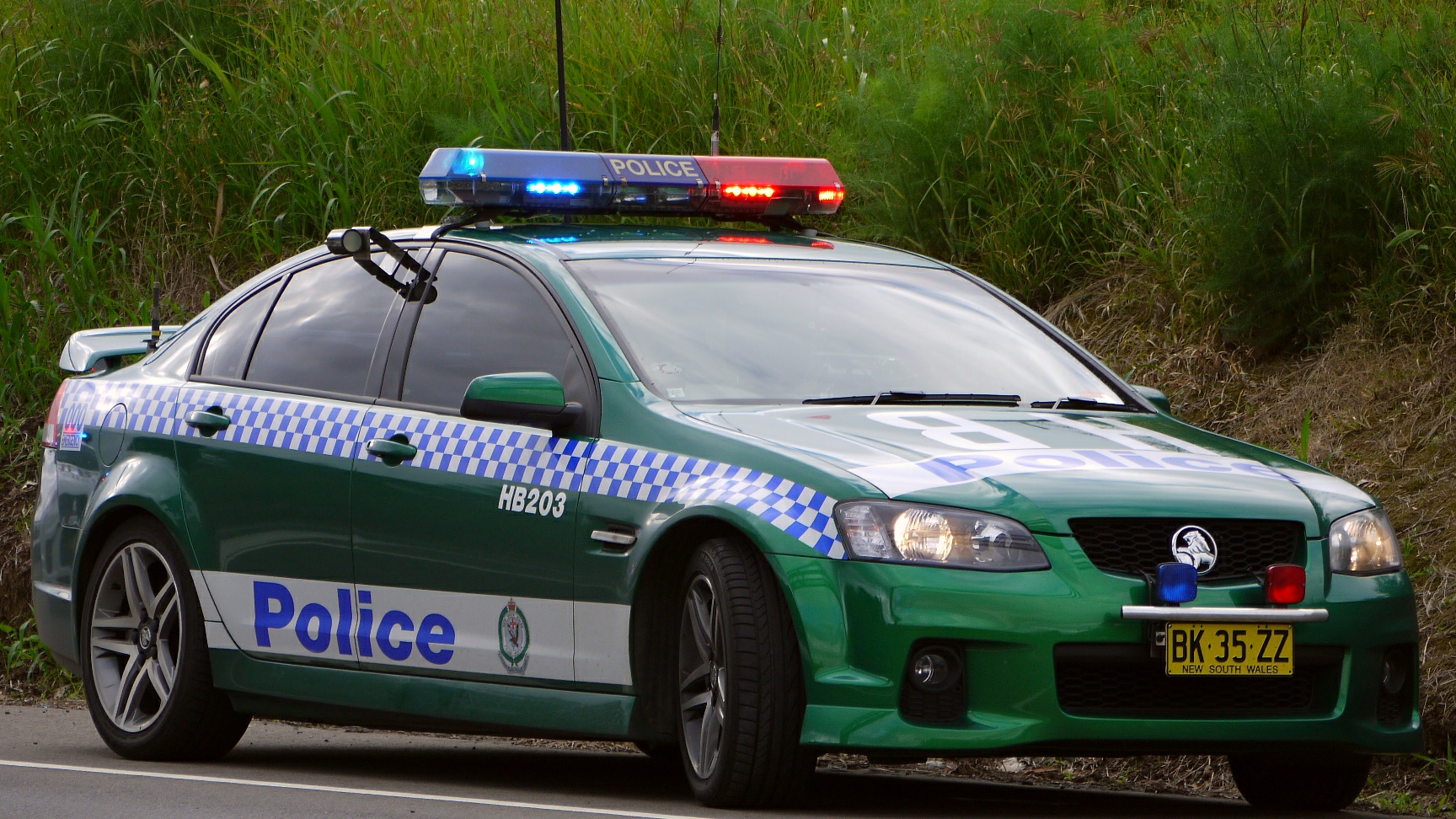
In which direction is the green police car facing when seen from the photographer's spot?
facing the viewer and to the right of the viewer
